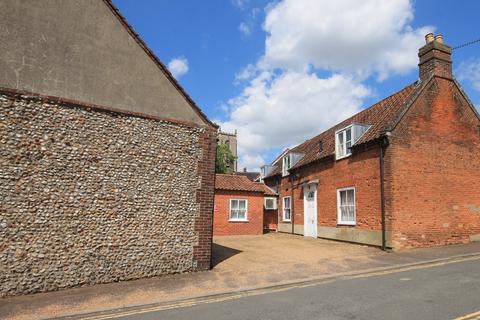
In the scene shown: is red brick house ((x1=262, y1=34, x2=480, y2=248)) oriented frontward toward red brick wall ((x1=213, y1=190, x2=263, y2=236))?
no
